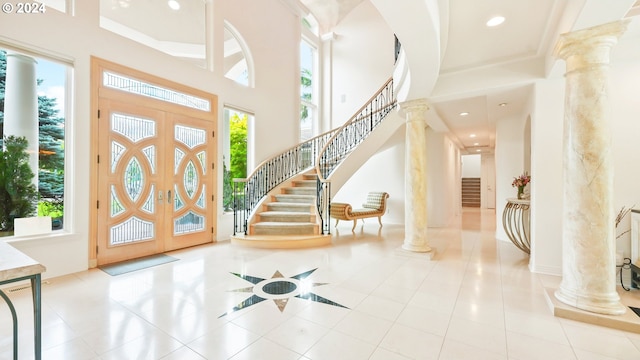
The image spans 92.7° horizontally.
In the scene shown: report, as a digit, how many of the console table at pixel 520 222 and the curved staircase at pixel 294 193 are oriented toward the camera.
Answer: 1

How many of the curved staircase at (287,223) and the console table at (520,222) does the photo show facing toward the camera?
1

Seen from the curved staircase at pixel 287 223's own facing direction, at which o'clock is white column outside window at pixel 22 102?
The white column outside window is roughly at 2 o'clock from the curved staircase.

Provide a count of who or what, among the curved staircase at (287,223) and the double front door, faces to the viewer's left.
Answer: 0

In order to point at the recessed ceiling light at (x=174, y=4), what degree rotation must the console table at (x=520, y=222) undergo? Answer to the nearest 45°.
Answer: approximately 45° to its left

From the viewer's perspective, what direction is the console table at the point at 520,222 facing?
to the viewer's left

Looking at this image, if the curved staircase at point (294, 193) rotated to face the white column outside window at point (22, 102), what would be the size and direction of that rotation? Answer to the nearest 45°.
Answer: approximately 45° to its right

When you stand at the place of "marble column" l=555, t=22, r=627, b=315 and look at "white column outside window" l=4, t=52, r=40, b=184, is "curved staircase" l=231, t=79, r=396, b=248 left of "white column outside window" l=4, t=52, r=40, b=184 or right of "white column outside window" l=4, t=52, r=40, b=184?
right

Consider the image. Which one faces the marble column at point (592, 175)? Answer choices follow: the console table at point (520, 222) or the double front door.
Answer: the double front door

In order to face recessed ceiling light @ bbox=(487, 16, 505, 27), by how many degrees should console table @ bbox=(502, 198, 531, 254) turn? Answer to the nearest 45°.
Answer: approximately 90° to its left

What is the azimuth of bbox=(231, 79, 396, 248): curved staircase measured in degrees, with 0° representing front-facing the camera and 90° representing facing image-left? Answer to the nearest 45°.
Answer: approximately 0°
